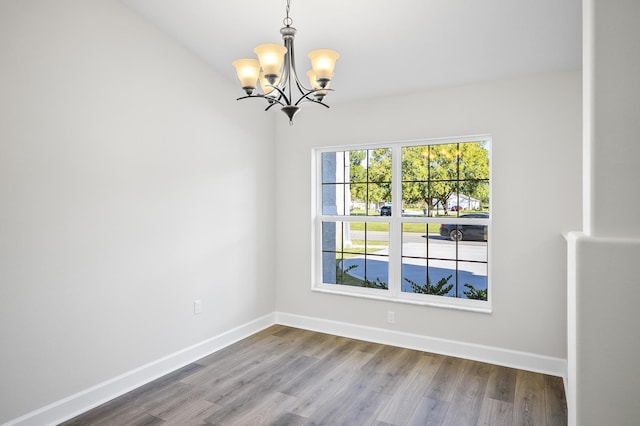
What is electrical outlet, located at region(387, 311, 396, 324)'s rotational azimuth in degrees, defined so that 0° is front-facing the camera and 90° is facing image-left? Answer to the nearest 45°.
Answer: approximately 0°
